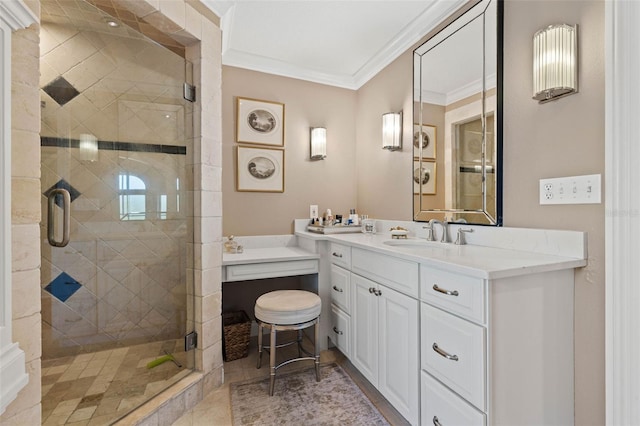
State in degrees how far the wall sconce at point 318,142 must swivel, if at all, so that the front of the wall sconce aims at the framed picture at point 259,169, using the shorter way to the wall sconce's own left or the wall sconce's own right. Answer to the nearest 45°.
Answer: approximately 90° to the wall sconce's own right

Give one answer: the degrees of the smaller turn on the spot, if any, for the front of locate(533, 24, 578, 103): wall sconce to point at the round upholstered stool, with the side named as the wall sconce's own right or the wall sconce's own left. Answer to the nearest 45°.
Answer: approximately 45° to the wall sconce's own right

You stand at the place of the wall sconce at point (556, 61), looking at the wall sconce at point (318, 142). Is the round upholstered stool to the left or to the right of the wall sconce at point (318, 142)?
left

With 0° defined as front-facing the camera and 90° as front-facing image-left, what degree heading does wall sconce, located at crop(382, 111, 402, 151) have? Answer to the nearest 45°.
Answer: approximately 45°

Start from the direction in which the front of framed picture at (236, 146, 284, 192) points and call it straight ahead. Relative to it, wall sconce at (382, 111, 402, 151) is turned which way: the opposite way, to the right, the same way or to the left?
to the right

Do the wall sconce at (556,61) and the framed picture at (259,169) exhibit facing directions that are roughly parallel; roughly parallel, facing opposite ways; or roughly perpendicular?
roughly perpendicular
